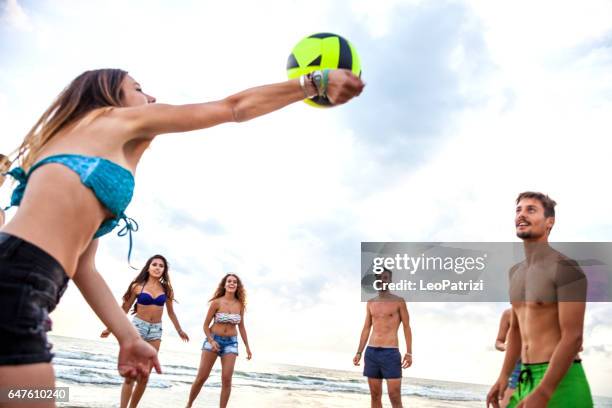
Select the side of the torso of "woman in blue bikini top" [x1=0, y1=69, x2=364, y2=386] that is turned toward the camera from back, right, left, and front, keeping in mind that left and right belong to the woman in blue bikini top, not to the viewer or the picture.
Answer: right

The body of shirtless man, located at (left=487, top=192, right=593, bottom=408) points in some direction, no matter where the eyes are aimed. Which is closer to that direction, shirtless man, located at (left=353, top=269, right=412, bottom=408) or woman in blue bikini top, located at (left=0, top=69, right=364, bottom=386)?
the woman in blue bikini top

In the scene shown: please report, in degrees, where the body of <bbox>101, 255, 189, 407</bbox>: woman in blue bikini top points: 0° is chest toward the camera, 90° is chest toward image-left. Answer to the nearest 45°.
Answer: approximately 0°

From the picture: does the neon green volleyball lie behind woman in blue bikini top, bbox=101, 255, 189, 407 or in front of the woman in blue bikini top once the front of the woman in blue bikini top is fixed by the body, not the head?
in front

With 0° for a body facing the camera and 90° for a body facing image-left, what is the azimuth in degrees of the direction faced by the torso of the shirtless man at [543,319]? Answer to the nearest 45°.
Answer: approximately 45°

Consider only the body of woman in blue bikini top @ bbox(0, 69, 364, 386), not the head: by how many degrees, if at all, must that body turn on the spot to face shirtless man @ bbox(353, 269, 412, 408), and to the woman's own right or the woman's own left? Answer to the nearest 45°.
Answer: approximately 45° to the woman's own left

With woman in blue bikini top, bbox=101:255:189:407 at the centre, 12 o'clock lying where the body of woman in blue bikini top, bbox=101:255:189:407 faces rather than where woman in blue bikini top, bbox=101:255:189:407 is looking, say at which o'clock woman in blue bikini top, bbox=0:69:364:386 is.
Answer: woman in blue bikini top, bbox=0:69:364:386 is roughly at 12 o'clock from woman in blue bikini top, bbox=101:255:189:407.
